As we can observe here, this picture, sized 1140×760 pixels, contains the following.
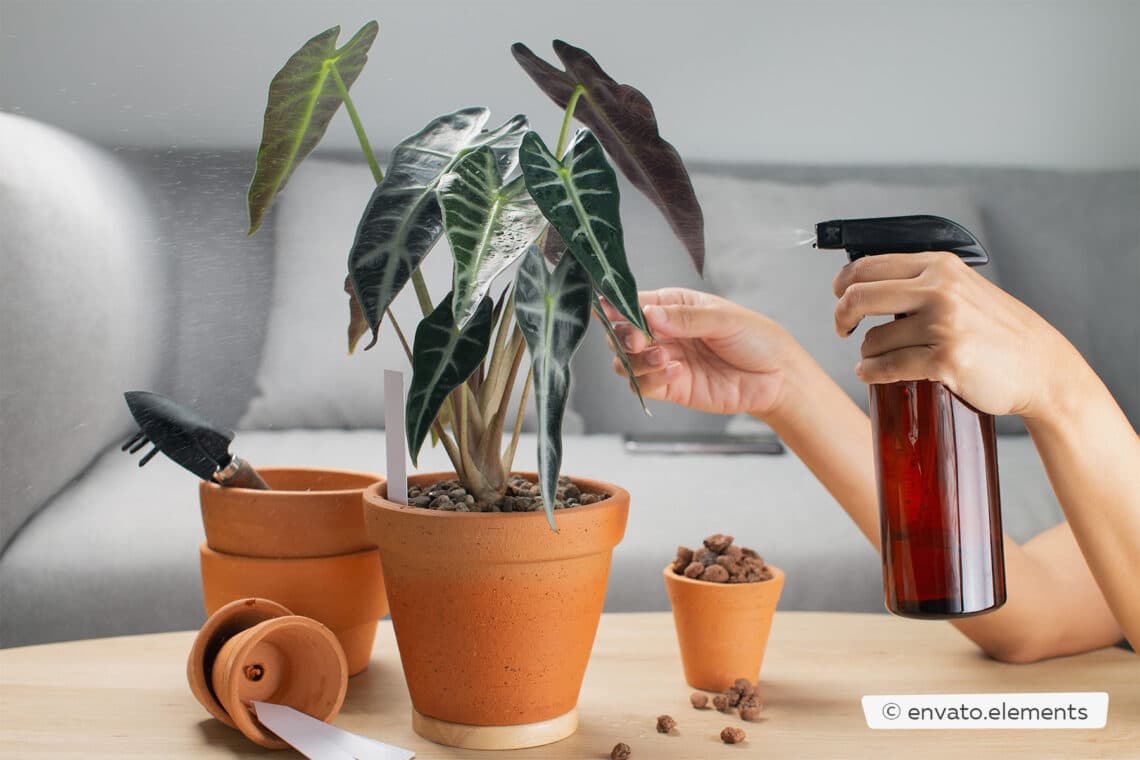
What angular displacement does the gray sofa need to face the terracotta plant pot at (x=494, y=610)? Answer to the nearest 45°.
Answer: approximately 45° to its left

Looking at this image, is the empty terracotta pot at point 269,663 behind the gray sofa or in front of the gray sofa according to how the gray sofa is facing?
in front

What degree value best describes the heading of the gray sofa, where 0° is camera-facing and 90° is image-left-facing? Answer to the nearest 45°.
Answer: approximately 0°

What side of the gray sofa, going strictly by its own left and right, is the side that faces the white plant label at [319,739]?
front

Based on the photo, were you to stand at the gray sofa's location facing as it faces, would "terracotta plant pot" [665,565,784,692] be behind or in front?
in front

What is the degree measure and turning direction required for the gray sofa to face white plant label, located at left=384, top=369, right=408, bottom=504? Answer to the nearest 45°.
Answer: approximately 45° to its left
